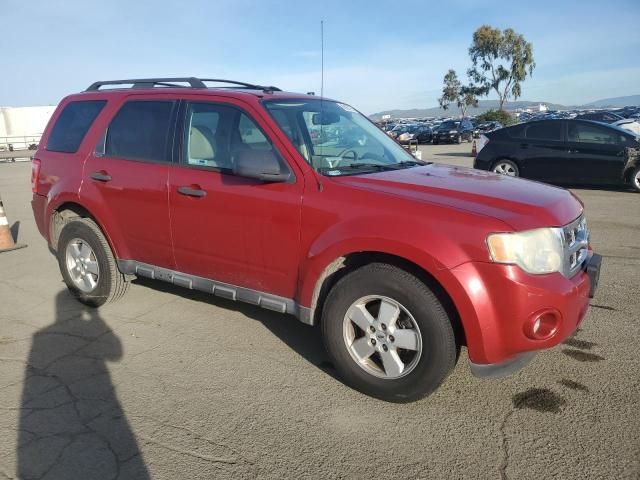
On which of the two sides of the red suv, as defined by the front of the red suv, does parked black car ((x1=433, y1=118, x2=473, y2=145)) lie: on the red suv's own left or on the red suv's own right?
on the red suv's own left

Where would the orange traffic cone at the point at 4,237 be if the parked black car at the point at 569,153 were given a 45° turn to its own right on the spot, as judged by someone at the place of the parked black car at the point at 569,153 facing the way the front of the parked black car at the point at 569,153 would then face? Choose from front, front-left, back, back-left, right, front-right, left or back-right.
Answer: right

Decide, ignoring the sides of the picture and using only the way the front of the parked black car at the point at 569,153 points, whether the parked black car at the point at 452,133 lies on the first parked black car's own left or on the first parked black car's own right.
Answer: on the first parked black car's own left

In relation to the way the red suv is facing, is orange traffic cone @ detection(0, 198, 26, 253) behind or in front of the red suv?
behind

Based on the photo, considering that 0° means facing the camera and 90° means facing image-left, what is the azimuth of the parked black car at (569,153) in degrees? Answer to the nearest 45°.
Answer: approximately 270°

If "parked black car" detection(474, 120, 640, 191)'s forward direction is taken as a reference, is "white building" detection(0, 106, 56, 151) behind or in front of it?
behind
